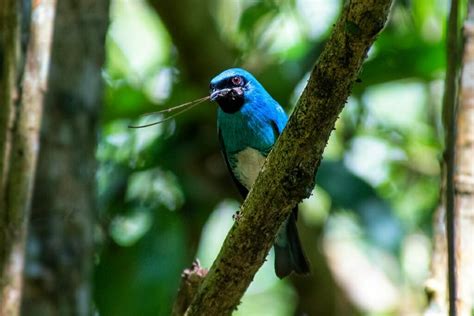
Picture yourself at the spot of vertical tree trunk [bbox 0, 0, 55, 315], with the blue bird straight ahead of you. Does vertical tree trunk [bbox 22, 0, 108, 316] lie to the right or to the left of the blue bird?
left

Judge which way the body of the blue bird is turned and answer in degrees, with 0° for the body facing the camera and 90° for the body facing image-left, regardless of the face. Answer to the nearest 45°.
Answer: approximately 45°
